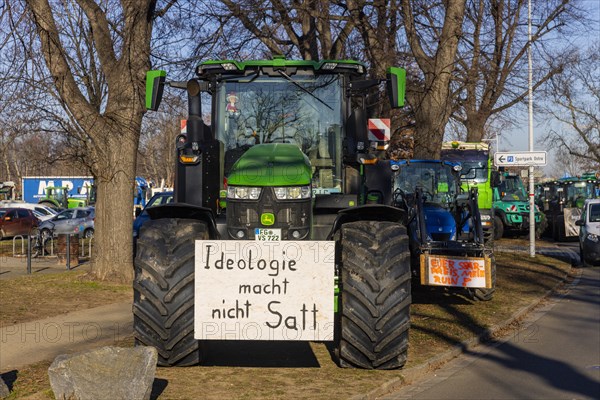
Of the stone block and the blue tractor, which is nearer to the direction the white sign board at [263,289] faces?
the stone block

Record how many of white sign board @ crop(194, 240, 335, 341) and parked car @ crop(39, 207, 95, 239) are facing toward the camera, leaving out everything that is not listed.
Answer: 1

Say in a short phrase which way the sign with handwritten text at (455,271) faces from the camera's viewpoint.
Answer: facing the viewer

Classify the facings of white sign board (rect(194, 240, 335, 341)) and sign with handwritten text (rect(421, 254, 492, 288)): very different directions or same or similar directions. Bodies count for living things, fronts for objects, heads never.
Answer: same or similar directions

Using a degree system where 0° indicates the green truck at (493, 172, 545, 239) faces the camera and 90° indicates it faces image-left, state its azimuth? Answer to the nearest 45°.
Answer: approximately 315°

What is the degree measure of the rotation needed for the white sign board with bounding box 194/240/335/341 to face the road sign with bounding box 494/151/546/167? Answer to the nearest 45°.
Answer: approximately 135° to its left

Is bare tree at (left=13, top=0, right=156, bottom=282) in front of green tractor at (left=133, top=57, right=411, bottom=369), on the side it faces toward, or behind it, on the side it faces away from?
behind

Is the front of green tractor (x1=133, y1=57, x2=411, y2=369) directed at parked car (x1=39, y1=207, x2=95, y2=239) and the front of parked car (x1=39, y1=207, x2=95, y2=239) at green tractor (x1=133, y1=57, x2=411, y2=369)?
no

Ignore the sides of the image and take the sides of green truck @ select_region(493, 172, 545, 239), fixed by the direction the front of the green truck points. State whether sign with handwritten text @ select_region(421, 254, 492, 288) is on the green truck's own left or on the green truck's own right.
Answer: on the green truck's own right

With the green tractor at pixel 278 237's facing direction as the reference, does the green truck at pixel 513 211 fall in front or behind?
behind

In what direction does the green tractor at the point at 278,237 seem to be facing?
toward the camera

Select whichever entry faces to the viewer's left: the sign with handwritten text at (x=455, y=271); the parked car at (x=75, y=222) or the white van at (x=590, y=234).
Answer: the parked car

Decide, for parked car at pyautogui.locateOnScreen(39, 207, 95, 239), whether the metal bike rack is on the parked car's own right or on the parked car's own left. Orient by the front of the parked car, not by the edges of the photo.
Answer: on the parked car's own left

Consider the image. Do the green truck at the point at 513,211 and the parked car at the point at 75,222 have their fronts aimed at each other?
no

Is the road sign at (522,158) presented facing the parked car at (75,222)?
no

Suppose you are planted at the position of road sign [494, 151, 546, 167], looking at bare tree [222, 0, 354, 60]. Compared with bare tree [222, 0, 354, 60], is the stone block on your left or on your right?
left

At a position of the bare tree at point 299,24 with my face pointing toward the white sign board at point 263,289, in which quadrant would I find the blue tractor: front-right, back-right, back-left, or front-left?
front-left

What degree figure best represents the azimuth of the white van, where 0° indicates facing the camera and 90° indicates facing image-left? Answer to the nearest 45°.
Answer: approximately 0°

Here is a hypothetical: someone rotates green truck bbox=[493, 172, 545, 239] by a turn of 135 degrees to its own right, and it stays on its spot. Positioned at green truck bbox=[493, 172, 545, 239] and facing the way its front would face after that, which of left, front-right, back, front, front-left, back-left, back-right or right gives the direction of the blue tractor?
left
